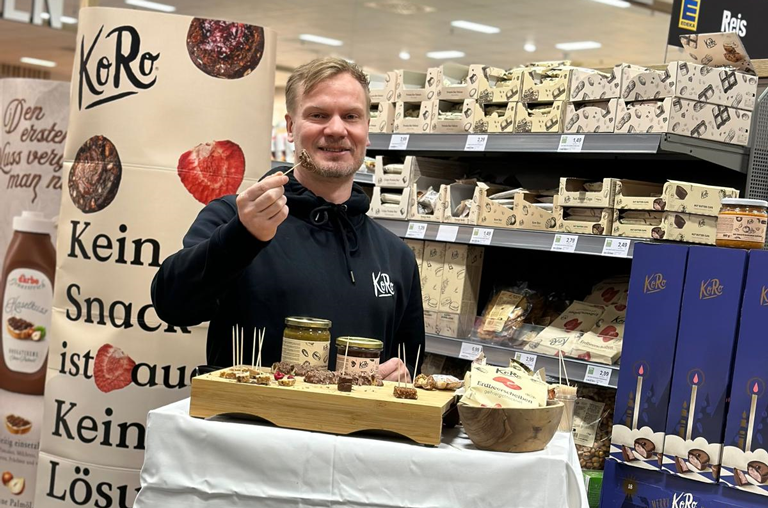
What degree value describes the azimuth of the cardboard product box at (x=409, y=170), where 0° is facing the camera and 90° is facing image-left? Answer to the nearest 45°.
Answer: approximately 45°

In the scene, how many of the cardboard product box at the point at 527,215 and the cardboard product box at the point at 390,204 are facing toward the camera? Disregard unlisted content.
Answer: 2

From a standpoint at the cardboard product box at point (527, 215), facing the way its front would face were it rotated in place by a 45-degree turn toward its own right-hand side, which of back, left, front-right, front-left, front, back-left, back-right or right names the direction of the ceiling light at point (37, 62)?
right

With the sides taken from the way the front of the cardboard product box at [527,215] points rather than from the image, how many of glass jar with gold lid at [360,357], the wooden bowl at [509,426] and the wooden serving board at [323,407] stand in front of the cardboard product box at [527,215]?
3

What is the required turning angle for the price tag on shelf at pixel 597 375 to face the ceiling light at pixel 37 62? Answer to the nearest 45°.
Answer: approximately 90° to its right

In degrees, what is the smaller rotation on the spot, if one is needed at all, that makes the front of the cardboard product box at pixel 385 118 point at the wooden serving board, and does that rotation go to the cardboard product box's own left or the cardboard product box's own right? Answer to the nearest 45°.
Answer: approximately 45° to the cardboard product box's own left

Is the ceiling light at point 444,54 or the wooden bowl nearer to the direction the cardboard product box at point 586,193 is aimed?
the wooden bowl

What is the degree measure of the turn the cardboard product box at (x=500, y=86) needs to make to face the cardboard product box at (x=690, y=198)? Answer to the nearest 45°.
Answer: approximately 45° to its left

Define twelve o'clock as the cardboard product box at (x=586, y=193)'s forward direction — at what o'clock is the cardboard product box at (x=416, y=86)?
the cardboard product box at (x=416, y=86) is roughly at 4 o'clock from the cardboard product box at (x=586, y=193).
